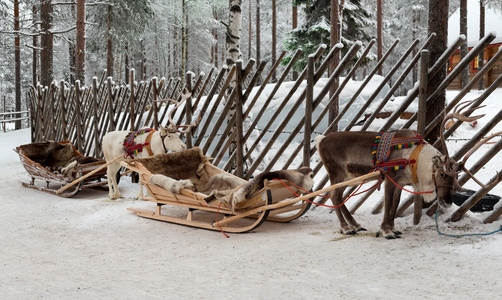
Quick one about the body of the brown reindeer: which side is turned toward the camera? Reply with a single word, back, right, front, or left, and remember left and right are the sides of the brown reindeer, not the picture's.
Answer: right

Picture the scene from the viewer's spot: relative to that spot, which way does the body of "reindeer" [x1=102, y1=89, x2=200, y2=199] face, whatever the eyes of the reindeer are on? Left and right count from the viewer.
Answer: facing to the right of the viewer

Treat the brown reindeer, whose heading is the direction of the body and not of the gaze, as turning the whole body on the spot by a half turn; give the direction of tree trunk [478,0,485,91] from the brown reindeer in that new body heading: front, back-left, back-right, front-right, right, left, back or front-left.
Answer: right

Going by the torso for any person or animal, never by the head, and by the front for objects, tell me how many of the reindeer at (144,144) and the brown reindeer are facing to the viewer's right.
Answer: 2
